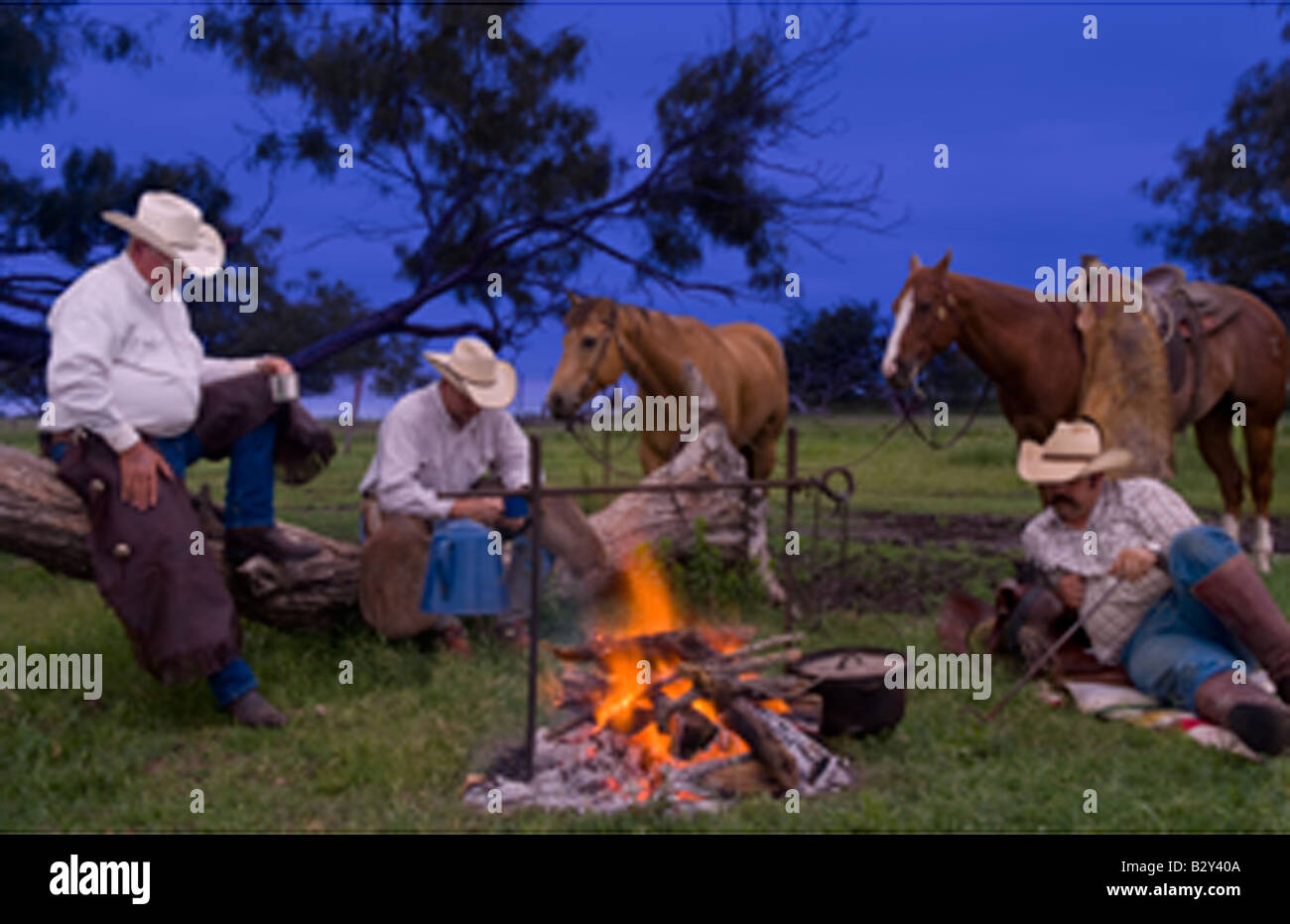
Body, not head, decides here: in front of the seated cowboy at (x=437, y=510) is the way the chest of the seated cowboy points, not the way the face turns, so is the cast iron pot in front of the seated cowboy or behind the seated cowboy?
in front

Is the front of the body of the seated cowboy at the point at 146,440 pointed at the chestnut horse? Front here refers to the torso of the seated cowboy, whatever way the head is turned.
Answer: no

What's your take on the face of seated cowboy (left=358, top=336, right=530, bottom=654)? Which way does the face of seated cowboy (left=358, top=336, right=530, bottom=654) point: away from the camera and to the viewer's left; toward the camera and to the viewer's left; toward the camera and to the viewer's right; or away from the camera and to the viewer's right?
toward the camera and to the viewer's right

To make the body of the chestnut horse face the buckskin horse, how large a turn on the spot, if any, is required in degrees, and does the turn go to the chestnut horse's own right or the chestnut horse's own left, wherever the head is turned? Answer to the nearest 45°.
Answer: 0° — it already faces it

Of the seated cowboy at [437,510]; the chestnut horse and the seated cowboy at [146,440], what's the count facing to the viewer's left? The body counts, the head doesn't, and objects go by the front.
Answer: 1

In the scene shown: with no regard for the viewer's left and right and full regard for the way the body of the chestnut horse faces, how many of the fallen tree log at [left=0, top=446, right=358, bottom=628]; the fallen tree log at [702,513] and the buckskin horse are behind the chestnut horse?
0

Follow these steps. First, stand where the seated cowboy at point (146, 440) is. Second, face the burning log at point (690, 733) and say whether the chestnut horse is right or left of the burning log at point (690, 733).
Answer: left

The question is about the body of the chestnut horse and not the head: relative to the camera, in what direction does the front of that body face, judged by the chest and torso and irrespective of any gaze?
to the viewer's left

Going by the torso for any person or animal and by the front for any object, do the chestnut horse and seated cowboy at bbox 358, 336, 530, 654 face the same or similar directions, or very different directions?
very different directions

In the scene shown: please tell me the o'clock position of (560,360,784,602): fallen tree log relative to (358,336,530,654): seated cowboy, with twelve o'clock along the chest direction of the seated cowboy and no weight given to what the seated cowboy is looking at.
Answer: The fallen tree log is roughly at 9 o'clock from the seated cowboy.

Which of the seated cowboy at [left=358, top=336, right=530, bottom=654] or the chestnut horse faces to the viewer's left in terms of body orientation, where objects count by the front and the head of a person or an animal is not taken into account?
the chestnut horse

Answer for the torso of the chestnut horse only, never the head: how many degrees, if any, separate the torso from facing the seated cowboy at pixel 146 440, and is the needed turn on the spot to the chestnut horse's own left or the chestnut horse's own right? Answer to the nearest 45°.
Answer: approximately 45° to the chestnut horse's own left

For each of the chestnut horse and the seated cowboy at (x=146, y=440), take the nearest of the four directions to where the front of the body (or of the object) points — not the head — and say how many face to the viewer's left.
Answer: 1

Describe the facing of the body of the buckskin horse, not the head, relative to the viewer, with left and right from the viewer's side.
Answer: facing the viewer and to the left of the viewer

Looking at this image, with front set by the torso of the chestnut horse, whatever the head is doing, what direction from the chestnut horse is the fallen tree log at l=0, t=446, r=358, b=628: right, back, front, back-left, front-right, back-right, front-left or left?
front-left

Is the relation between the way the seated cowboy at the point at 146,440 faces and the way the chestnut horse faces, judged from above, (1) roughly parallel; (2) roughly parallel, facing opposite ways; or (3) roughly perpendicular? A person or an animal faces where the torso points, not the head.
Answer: roughly parallel, facing opposite ways

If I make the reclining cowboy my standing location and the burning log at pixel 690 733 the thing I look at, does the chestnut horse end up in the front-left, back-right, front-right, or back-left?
back-right
